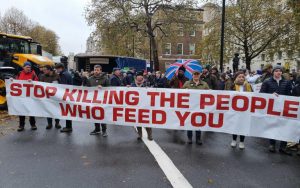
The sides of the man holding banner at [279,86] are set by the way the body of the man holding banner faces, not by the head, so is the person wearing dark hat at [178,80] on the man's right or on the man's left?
on the man's right

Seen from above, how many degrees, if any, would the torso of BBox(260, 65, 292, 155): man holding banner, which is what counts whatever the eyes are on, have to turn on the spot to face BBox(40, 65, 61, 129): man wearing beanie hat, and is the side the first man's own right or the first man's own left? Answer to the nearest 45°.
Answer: approximately 90° to the first man's own right

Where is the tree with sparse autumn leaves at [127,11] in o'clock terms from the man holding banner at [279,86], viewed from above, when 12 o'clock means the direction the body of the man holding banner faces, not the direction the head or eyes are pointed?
The tree with sparse autumn leaves is roughly at 5 o'clock from the man holding banner.

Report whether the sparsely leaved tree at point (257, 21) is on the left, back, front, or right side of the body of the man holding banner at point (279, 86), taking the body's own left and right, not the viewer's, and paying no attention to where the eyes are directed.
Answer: back

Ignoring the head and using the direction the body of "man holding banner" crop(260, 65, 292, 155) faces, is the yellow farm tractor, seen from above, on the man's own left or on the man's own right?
on the man's own right

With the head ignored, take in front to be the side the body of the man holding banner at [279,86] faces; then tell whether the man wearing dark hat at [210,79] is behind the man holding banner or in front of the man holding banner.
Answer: behind

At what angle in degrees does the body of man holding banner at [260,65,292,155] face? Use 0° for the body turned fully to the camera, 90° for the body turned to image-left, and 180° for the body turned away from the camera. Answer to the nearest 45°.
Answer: approximately 0°
